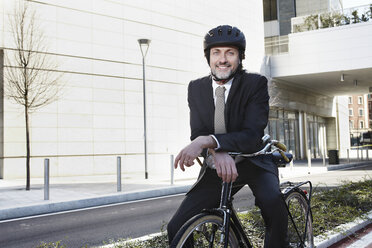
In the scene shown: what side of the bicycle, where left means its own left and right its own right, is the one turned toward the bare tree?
right

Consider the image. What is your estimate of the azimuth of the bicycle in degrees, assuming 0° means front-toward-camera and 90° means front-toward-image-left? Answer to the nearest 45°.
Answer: approximately 45°

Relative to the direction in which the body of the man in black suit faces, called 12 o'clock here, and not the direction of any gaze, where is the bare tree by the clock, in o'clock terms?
The bare tree is roughly at 5 o'clock from the man in black suit.

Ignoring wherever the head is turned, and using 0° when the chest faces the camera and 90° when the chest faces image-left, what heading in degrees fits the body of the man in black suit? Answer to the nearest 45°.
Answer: approximately 0°
